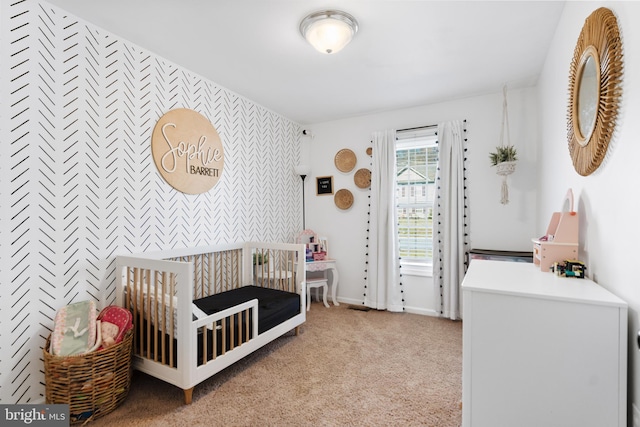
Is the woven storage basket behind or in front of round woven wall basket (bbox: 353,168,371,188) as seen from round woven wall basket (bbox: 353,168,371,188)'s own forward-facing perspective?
in front

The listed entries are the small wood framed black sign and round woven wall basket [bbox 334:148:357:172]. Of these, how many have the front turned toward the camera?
2

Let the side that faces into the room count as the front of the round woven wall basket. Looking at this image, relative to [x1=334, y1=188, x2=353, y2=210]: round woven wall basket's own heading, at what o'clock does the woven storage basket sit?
The woven storage basket is roughly at 1 o'clock from the round woven wall basket.

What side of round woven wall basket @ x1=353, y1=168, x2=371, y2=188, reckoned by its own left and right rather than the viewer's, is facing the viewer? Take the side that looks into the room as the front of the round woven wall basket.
front

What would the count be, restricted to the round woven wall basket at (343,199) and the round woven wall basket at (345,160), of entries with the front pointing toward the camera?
2

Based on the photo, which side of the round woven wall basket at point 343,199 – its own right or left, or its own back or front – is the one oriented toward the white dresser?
front

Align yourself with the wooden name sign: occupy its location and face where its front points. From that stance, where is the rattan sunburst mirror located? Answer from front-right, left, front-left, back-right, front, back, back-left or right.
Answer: front

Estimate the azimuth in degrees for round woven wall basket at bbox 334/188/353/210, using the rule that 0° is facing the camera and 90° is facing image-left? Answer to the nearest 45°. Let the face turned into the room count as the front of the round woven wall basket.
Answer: approximately 0°

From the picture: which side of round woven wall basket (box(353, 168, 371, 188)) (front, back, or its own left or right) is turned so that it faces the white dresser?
front

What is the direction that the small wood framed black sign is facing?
toward the camera

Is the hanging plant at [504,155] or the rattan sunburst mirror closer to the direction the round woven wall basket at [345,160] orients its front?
the rattan sunburst mirror

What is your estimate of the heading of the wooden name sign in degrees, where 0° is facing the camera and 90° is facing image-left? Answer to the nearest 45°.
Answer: approximately 315°

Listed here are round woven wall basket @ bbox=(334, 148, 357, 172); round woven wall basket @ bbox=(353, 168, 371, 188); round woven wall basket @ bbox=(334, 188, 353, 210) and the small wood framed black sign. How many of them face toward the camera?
4

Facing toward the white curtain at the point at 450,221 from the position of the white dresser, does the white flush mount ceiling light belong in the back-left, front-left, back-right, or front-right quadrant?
front-left
